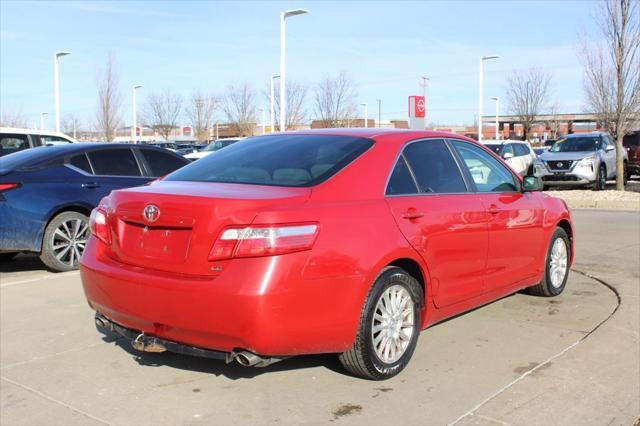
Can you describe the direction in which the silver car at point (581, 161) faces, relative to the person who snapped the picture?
facing the viewer and to the left of the viewer

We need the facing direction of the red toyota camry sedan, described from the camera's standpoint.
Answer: facing away from the viewer and to the right of the viewer

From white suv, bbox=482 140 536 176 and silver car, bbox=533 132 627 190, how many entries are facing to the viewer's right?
0

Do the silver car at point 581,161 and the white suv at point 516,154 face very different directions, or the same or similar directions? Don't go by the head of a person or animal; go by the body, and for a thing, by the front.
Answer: same or similar directions

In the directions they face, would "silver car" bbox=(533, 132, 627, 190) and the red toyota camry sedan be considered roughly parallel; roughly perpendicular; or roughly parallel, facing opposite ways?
roughly parallel, facing opposite ways

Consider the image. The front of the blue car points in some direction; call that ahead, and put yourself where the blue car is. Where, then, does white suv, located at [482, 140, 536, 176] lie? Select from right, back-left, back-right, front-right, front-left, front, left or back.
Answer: front

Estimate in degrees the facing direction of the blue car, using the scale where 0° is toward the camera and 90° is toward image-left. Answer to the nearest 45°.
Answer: approximately 225°

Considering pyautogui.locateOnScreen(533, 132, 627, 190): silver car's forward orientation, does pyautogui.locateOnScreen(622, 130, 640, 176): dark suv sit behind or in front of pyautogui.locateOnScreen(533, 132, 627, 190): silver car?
behind

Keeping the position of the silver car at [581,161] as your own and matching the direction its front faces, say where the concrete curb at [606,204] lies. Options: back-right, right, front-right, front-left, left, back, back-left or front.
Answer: front-left

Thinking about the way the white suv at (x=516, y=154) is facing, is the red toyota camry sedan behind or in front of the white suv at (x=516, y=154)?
in front

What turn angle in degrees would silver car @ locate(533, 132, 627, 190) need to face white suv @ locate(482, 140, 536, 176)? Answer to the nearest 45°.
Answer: approximately 90° to its right

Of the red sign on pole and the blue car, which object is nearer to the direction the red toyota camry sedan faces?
the red sign on pole
